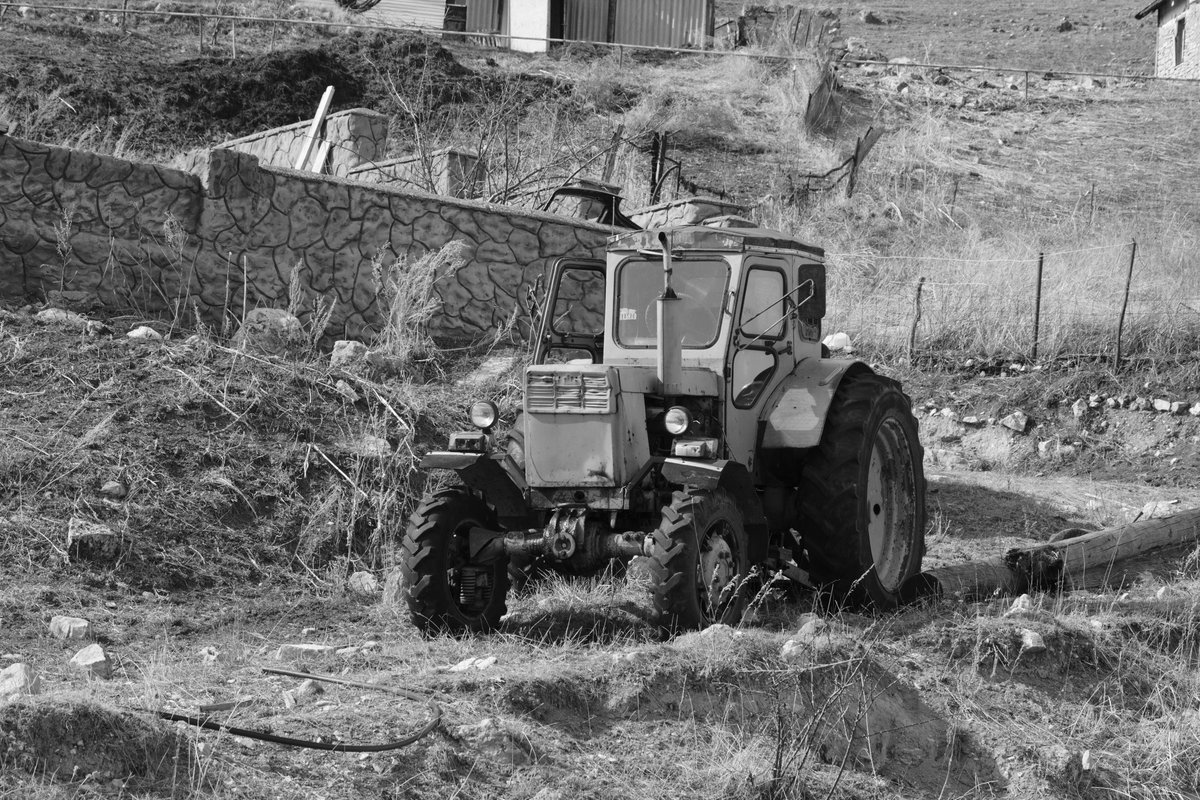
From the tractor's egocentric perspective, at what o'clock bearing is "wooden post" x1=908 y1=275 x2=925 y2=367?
The wooden post is roughly at 5 o'clock from the tractor.

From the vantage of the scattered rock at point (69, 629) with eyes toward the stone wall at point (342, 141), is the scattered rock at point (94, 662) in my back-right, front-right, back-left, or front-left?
back-right

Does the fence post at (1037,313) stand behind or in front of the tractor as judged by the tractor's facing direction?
behind

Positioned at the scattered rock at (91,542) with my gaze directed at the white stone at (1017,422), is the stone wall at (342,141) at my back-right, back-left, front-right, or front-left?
front-left

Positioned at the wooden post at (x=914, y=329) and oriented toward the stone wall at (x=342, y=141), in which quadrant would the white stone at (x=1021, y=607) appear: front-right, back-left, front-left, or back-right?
back-left

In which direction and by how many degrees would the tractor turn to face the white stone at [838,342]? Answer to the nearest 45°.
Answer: approximately 135° to its right

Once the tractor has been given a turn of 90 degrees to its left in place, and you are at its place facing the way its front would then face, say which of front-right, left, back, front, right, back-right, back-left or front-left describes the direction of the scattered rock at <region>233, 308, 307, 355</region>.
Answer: back

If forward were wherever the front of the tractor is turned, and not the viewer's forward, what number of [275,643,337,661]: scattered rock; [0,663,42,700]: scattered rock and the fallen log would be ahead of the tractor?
2

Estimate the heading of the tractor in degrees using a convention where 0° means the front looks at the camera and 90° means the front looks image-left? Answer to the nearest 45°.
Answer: approximately 45°

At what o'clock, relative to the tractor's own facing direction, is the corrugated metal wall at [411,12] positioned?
The corrugated metal wall is roughly at 4 o'clock from the tractor.

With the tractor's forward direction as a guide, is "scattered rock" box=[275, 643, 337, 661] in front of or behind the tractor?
in front

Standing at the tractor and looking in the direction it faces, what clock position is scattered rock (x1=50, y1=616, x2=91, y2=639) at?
The scattered rock is roughly at 1 o'clock from the tractor.

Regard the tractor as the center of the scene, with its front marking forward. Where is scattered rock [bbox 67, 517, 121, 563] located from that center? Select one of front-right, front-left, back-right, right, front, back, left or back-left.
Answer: front-right

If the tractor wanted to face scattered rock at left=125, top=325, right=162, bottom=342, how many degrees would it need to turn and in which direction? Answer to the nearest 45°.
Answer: approximately 90° to its right

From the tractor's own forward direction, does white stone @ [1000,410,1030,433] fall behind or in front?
behind
